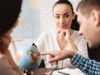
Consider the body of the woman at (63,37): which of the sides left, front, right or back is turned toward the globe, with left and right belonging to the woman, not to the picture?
front

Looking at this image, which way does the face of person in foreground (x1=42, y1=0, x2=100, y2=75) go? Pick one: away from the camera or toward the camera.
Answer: away from the camera

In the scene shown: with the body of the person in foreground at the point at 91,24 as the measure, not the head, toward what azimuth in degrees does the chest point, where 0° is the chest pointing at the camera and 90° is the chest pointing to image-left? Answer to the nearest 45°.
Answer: approximately 90°

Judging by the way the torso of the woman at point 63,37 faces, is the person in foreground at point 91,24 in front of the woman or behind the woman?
in front

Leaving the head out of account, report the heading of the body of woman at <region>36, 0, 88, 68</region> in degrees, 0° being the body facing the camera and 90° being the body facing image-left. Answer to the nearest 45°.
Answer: approximately 0°
